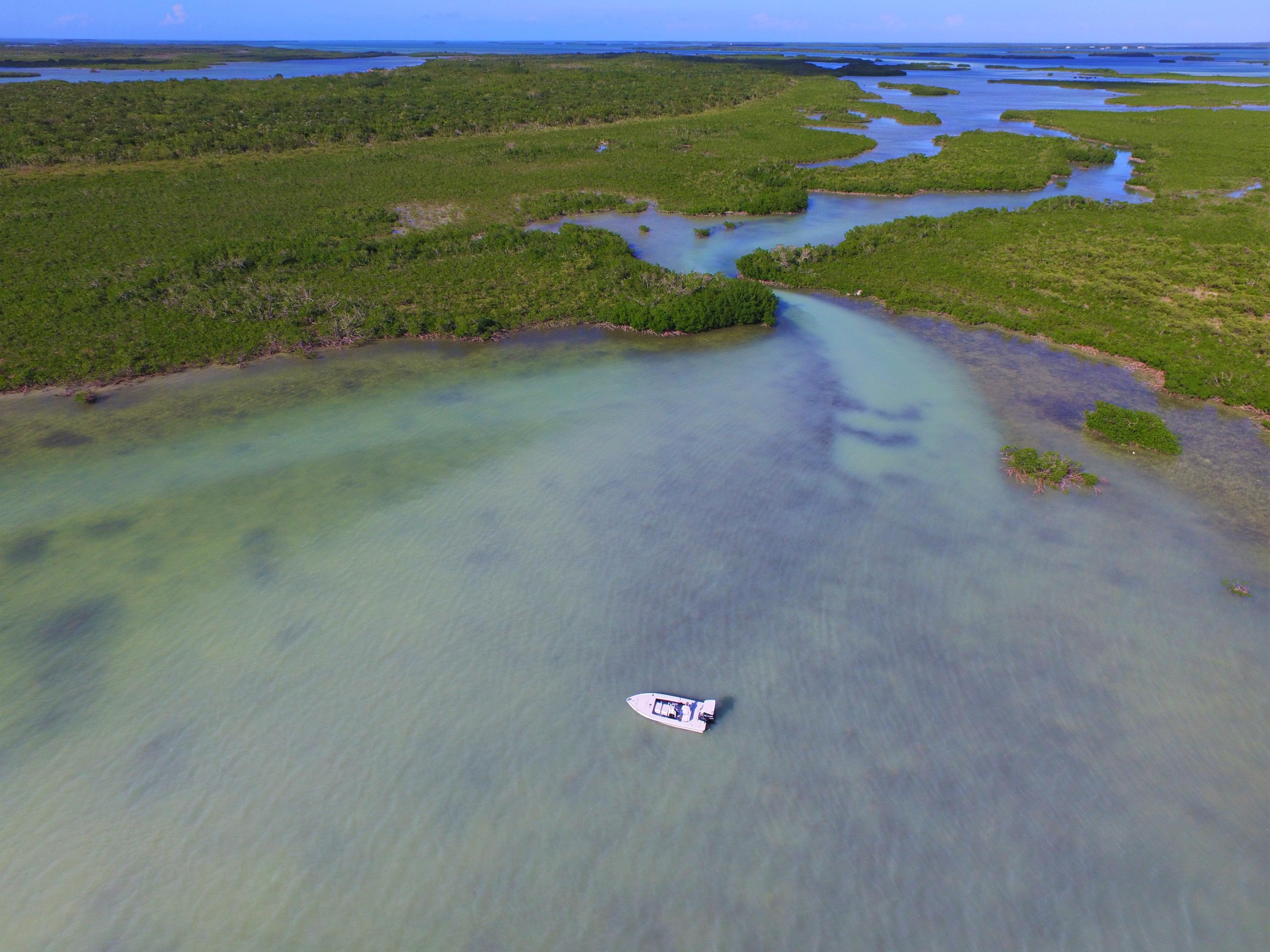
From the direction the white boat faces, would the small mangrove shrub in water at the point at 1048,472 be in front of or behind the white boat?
behind

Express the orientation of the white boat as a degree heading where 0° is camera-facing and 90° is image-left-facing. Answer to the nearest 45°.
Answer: approximately 90°

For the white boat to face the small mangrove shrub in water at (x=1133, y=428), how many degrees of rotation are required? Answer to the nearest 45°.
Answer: approximately 135° to its right
